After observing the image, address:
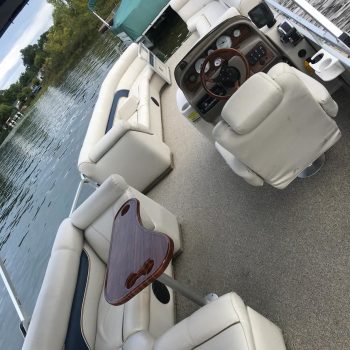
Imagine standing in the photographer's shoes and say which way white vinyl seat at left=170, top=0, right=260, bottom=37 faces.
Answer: facing the viewer and to the left of the viewer

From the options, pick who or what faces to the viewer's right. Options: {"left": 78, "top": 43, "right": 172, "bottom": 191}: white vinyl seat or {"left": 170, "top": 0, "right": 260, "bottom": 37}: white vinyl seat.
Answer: {"left": 78, "top": 43, "right": 172, "bottom": 191}: white vinyl seat

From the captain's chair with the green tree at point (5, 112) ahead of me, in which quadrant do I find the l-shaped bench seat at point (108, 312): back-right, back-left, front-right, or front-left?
front-left

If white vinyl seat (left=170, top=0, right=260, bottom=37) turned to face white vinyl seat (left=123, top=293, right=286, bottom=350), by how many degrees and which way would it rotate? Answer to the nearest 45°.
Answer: approximately 45° to its left

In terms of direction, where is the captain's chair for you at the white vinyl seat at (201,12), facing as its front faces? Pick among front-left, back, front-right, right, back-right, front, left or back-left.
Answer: front-left

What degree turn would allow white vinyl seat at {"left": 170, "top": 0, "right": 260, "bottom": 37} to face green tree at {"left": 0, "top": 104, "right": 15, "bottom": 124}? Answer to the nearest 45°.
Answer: approximately 90° to its right

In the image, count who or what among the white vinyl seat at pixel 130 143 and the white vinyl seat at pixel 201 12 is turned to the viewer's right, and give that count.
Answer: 1

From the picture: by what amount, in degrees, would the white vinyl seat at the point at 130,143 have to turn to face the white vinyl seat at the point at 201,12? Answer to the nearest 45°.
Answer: approximately 45° to its left

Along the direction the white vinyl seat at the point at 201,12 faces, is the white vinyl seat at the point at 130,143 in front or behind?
in front

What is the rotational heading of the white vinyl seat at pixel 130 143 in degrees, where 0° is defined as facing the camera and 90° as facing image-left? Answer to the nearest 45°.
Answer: approximately 270°

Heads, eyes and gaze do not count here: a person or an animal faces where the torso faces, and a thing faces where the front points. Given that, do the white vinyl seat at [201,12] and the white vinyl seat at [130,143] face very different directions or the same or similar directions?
very different directions

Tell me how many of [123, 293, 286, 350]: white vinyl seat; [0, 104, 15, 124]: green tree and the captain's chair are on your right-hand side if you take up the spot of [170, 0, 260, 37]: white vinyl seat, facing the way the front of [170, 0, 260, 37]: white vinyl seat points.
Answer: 1

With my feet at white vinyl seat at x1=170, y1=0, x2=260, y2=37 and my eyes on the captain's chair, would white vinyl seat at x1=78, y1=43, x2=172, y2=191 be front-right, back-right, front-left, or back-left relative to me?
front-right
